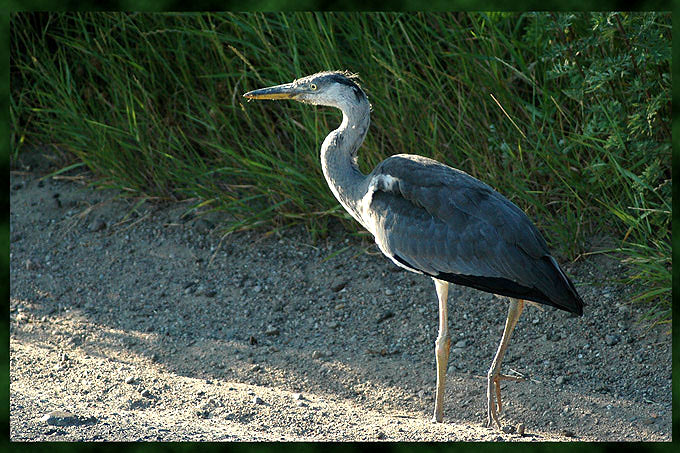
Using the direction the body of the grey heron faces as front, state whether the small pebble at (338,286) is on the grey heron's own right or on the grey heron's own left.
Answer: on the grey heron's own right

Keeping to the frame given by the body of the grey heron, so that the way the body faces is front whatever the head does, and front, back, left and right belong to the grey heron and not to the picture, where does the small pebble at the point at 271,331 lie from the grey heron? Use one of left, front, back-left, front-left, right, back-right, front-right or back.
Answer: front-right

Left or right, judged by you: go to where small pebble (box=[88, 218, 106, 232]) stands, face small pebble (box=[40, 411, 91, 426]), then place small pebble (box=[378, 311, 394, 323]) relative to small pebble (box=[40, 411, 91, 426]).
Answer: left

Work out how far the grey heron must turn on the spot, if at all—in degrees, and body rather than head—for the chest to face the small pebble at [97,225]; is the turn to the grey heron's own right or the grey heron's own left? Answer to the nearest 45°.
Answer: approximately 45° to the grey heron's own right

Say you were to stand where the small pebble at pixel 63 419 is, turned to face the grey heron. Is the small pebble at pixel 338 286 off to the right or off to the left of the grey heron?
left

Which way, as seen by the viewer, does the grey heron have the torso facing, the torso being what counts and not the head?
to the viewer's left
